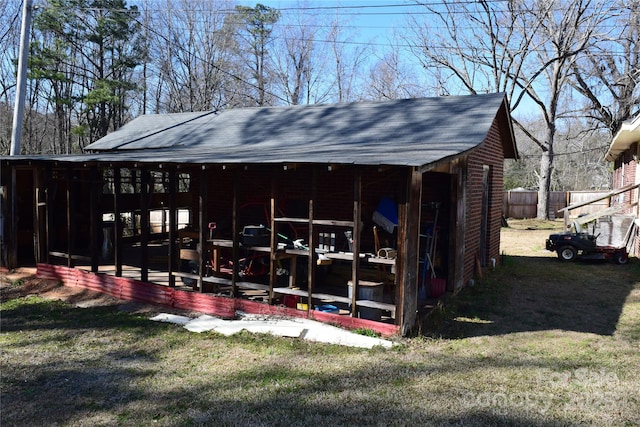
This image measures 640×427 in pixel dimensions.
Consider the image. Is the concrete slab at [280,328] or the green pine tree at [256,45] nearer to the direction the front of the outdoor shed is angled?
the concrete slab

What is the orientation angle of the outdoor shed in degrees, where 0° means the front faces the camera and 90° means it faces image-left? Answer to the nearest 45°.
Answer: approximately 45°

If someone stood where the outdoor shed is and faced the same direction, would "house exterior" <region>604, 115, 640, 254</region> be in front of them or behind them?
behind

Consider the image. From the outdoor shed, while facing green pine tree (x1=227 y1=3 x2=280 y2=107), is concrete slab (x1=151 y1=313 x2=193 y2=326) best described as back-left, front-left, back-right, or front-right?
back-left

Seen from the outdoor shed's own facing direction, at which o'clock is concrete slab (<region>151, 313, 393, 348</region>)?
The concrete slab is roughly at 11 o'clock from the outdoor shed.

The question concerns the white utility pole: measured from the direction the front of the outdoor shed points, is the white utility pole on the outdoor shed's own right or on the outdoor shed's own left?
on the outdoor shed's own right

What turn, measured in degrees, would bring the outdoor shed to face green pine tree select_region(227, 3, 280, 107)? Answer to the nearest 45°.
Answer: approximately 135° to its right
